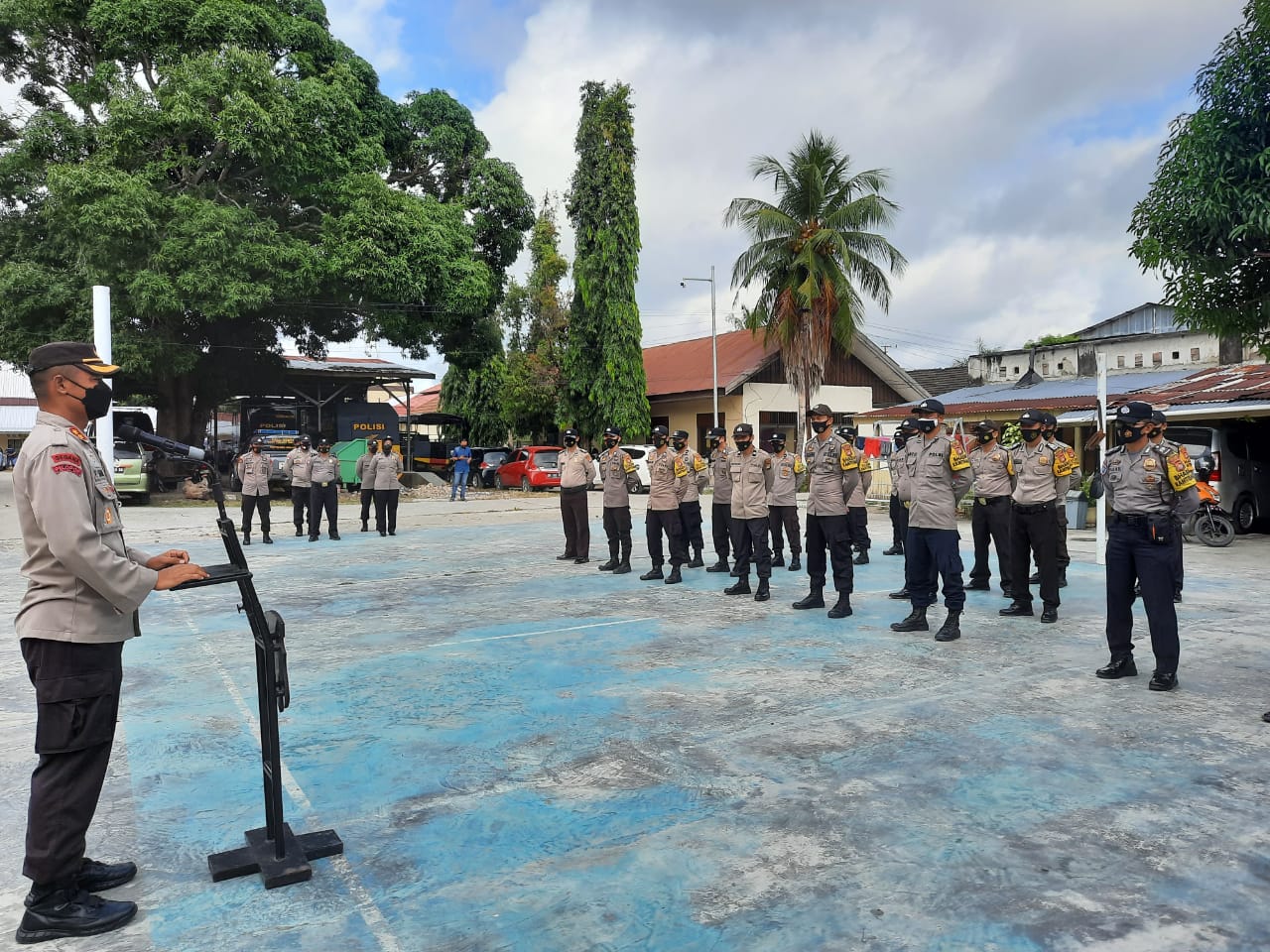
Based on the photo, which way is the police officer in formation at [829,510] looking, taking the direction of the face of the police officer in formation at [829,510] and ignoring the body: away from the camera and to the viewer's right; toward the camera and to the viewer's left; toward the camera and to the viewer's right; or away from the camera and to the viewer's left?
toward the camera and to the viewer's left

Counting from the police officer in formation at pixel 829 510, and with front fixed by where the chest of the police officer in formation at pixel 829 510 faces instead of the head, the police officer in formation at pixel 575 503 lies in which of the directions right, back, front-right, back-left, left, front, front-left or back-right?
right

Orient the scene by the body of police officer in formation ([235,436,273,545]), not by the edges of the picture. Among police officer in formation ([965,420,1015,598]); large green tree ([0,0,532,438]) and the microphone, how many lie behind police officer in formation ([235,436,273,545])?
1

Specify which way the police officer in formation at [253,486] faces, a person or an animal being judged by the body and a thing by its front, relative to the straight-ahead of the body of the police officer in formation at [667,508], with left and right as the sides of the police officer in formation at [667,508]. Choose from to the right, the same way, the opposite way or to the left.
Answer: to the left

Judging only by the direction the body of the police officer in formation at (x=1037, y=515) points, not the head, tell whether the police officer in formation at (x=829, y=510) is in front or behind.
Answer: in front

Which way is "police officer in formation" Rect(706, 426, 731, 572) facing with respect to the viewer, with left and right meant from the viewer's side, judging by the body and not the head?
facing the viewer and to the left of the viewer

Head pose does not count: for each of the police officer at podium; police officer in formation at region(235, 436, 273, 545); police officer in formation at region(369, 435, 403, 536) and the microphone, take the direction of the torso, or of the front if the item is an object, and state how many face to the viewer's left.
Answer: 1

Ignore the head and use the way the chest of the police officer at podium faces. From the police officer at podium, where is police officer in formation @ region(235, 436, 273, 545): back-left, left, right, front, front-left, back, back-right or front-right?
left

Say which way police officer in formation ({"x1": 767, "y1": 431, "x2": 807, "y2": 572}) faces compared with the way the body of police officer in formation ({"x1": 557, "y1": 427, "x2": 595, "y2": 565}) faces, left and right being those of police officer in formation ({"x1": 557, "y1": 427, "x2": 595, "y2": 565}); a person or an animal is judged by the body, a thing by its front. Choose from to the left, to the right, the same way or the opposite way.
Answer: the same way

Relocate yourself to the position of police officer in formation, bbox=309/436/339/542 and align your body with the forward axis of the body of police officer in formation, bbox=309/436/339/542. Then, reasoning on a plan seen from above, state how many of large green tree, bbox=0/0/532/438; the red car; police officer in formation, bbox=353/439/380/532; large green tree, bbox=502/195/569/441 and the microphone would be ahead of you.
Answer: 1

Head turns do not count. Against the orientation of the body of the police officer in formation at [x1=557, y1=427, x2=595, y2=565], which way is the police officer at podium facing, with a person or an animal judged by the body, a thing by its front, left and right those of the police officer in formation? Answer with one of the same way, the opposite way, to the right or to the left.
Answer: the opposite way

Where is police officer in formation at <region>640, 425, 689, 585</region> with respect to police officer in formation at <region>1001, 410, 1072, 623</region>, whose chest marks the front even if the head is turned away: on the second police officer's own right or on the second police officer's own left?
on the second police officer's own right

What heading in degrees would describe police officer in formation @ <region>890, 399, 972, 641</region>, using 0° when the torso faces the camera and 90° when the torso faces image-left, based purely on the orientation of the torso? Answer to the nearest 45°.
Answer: approximately 45°

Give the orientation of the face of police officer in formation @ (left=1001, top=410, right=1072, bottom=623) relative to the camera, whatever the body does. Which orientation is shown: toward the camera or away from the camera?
toward the camera

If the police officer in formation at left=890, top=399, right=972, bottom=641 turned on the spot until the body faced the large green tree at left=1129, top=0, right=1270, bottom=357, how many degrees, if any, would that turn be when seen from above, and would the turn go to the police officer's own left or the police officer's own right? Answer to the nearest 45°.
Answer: approximately 180°

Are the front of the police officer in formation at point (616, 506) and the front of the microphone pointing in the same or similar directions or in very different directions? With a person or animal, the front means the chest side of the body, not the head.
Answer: same or similar directions

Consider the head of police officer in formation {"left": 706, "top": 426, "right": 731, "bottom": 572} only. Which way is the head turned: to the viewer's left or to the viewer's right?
to the viewer's left

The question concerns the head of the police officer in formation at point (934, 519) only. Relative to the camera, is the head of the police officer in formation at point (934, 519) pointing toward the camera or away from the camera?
toward the camera
